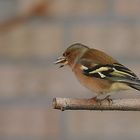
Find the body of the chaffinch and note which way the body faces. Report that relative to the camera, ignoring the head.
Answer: to the viewer's left
